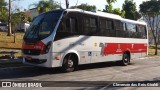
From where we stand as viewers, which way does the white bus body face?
facing the viewer and to the left of the viewer
